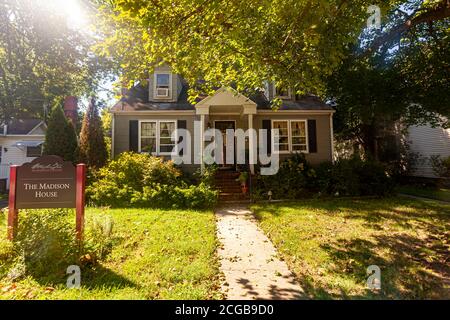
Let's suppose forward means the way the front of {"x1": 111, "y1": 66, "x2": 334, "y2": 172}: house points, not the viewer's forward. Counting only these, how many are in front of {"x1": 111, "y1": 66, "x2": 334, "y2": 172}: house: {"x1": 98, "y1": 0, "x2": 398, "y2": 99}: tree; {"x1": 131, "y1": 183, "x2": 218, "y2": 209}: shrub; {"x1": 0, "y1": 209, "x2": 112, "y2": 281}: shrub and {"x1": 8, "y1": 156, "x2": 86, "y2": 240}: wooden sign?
4

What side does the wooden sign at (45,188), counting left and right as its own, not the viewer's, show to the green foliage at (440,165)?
left

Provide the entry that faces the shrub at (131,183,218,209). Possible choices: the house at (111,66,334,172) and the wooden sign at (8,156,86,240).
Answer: the house

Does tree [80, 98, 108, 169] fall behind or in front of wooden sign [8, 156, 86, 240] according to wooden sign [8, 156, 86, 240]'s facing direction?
behind

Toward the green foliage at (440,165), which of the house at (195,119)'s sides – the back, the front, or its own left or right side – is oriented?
left

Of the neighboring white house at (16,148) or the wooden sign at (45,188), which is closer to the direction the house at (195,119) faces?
the wooden sign

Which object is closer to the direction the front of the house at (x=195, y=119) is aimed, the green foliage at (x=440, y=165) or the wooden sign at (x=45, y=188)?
the wooden sign

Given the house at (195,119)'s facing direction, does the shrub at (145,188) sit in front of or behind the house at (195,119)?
in front

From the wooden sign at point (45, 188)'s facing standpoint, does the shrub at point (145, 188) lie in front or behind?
behind

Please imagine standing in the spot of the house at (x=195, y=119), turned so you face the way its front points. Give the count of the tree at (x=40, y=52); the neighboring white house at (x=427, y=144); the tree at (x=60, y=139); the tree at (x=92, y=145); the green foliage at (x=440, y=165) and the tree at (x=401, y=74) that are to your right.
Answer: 3

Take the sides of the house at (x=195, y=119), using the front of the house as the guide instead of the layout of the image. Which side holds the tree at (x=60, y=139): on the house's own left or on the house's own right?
on the house's own right

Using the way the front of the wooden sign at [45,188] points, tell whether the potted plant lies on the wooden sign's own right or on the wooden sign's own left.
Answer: on the wooden sign's own left

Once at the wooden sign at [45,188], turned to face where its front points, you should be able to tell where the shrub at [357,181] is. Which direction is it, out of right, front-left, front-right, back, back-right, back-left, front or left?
left

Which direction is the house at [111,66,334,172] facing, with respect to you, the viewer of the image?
facing the viewer

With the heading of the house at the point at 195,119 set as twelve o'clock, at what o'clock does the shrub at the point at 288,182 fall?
The shrub is roughly at 10 o'clock from the house.

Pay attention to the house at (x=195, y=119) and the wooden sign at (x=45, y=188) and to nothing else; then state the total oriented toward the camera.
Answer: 2

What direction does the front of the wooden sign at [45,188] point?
toward the camera

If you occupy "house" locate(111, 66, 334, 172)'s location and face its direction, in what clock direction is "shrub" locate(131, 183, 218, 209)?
The shrub is roughly at 12 o'clock from the house.
